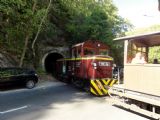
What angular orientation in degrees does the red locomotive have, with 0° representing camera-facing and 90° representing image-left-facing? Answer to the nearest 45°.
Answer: approximately 315°
